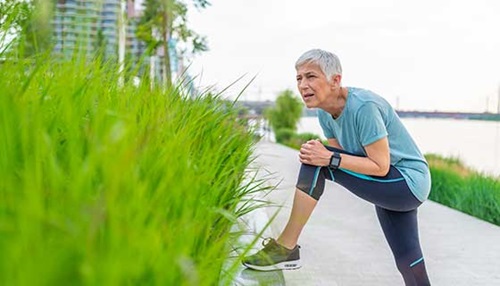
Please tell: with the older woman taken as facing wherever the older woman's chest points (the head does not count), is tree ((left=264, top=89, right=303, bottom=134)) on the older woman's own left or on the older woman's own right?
on the older woman's own right

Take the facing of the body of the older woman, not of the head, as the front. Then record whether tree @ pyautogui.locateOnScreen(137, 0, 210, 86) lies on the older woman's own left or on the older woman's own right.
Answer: on the older woman's own right

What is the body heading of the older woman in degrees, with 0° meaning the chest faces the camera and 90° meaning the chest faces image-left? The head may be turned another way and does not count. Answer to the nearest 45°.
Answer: approximately 90°

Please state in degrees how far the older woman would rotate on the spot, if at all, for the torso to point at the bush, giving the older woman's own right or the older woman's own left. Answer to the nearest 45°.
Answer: approximately 90° to the older woman's own right
